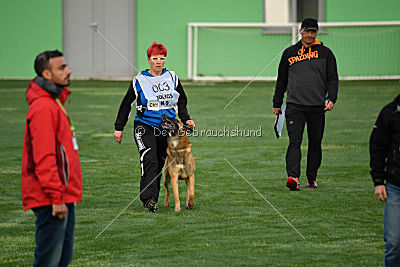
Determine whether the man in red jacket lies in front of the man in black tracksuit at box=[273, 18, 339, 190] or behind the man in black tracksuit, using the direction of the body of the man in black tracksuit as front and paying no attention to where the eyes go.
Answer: in front

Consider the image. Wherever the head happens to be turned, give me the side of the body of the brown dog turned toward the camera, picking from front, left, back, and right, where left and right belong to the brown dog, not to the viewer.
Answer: front

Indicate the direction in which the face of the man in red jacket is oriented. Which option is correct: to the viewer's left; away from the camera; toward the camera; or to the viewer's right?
to the viewer's right

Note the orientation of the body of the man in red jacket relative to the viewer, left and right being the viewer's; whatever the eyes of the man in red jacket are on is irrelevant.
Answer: facing to the right of the viewer

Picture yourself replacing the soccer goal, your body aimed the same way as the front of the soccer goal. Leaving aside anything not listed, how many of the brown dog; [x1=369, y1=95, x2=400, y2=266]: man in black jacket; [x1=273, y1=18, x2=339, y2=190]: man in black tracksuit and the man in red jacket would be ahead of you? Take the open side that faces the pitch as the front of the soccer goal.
4

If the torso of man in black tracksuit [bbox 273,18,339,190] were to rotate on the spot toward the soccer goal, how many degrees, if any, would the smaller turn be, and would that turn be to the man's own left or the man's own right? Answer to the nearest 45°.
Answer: approximately 180°

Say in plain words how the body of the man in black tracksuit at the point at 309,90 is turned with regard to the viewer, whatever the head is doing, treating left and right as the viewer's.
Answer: facing the viewer
